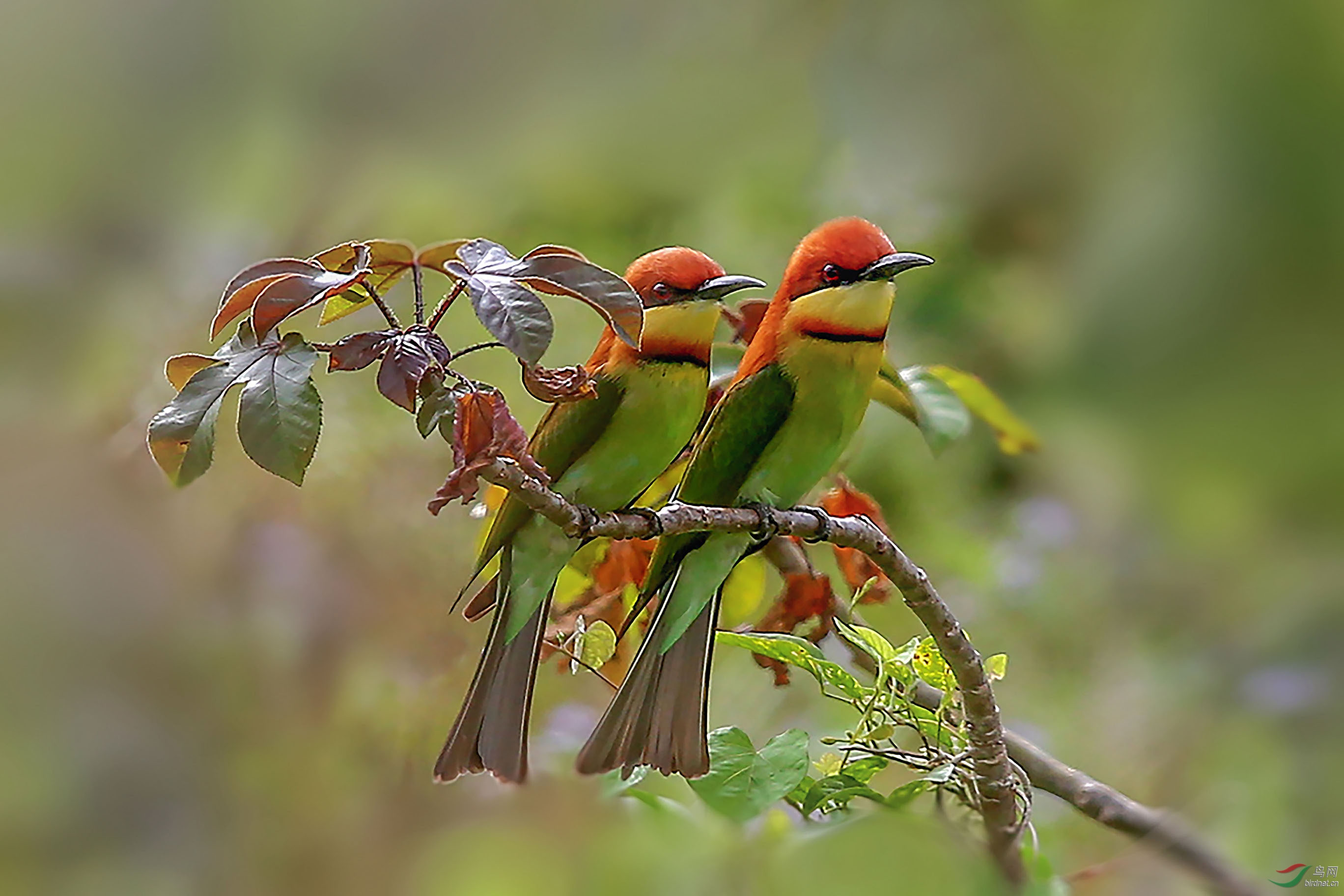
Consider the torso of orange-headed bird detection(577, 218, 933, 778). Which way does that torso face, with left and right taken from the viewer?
facing the viewer and to the right of the viewer

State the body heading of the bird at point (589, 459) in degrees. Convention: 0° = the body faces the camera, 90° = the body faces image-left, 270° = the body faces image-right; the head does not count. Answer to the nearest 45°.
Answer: approximately 315°

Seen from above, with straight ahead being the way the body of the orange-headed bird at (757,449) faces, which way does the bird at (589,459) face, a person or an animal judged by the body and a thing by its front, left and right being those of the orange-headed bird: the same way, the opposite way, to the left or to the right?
the same way

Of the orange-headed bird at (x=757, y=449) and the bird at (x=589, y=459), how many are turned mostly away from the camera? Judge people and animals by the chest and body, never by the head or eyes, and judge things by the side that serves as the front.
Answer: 0
